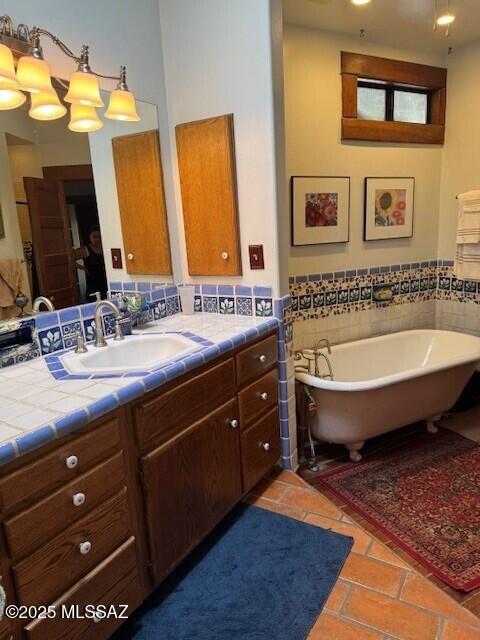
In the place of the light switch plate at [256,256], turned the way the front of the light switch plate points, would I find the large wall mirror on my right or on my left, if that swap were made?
on my right

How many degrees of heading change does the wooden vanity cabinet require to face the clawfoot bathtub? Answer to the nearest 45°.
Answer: approximately 90° to its left

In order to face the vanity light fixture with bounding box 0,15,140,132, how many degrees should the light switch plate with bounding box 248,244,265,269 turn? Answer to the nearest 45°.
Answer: approximately 45° to its right

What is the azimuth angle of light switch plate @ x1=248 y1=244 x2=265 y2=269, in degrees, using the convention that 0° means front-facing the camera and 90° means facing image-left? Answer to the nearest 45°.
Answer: approximately 0°

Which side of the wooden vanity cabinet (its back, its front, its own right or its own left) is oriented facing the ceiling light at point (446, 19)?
left

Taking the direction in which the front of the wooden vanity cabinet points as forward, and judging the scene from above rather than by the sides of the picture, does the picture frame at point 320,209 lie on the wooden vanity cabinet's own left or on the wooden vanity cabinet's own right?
on the wooden vanity cabinet's own left
